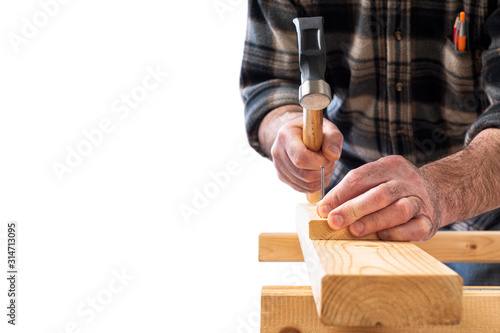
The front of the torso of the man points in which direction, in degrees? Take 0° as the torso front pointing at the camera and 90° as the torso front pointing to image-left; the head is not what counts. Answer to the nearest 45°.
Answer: approximately 0°

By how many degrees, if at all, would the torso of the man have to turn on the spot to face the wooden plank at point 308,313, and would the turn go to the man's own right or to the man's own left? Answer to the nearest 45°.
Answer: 0° — they already face it

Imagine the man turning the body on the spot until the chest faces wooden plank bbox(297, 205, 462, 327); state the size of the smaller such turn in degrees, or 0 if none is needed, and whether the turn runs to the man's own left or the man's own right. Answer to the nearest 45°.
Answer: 0° — they already face it
